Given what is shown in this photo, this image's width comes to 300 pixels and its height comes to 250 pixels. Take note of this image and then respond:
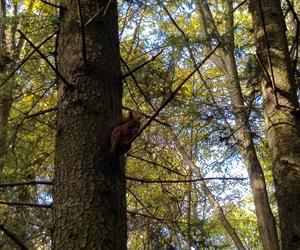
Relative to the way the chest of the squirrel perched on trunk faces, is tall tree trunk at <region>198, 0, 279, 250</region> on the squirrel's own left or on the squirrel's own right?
on the squirrel's own left

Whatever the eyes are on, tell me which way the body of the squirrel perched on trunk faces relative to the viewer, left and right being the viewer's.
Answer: facing to the right of the viewer

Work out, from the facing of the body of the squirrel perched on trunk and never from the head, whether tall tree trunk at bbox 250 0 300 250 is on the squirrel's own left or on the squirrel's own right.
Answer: on the squirrel's own left
